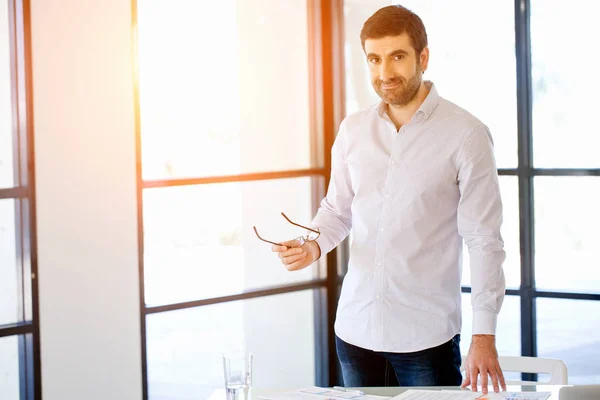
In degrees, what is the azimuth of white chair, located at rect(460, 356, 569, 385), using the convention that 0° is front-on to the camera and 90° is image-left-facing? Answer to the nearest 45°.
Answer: approximately 0°

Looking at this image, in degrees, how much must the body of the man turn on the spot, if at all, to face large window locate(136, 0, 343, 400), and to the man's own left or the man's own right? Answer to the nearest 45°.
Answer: approximately 90° to the man's own right

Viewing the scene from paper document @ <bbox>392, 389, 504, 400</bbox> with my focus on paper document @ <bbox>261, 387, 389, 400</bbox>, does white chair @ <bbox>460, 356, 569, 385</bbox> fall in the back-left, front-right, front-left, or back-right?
back-right

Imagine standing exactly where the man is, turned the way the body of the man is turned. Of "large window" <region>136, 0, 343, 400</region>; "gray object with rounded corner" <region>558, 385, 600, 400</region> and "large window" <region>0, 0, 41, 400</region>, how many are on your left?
1

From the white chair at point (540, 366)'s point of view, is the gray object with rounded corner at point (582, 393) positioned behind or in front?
in front

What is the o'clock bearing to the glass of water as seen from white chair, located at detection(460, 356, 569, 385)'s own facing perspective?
The glass of water is roughly at 1 o'clock from the white chair.

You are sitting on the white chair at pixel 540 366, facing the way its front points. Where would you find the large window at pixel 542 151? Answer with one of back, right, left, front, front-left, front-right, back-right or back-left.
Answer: back

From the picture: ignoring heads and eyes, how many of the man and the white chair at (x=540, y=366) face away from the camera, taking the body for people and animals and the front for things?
0

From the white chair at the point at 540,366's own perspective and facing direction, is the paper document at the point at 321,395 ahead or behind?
ahead

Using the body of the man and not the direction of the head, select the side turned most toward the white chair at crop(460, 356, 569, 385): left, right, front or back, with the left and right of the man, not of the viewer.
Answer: back

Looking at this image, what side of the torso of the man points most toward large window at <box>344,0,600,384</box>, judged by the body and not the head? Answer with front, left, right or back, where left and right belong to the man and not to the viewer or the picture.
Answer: back

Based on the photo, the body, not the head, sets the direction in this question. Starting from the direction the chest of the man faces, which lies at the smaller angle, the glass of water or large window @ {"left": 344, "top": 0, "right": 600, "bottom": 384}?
the glass of water

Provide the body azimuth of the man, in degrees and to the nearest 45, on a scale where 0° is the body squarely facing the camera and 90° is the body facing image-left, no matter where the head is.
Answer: approximately 45°
